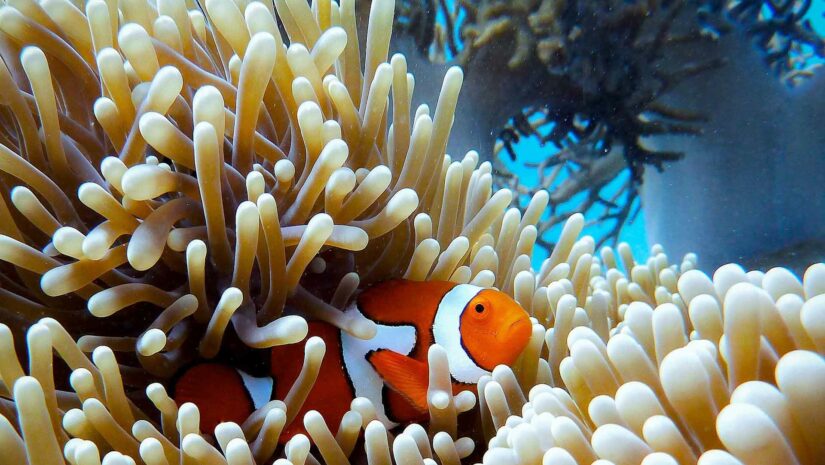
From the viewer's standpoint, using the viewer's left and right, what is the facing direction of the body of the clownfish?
facing to the right of the viewer
